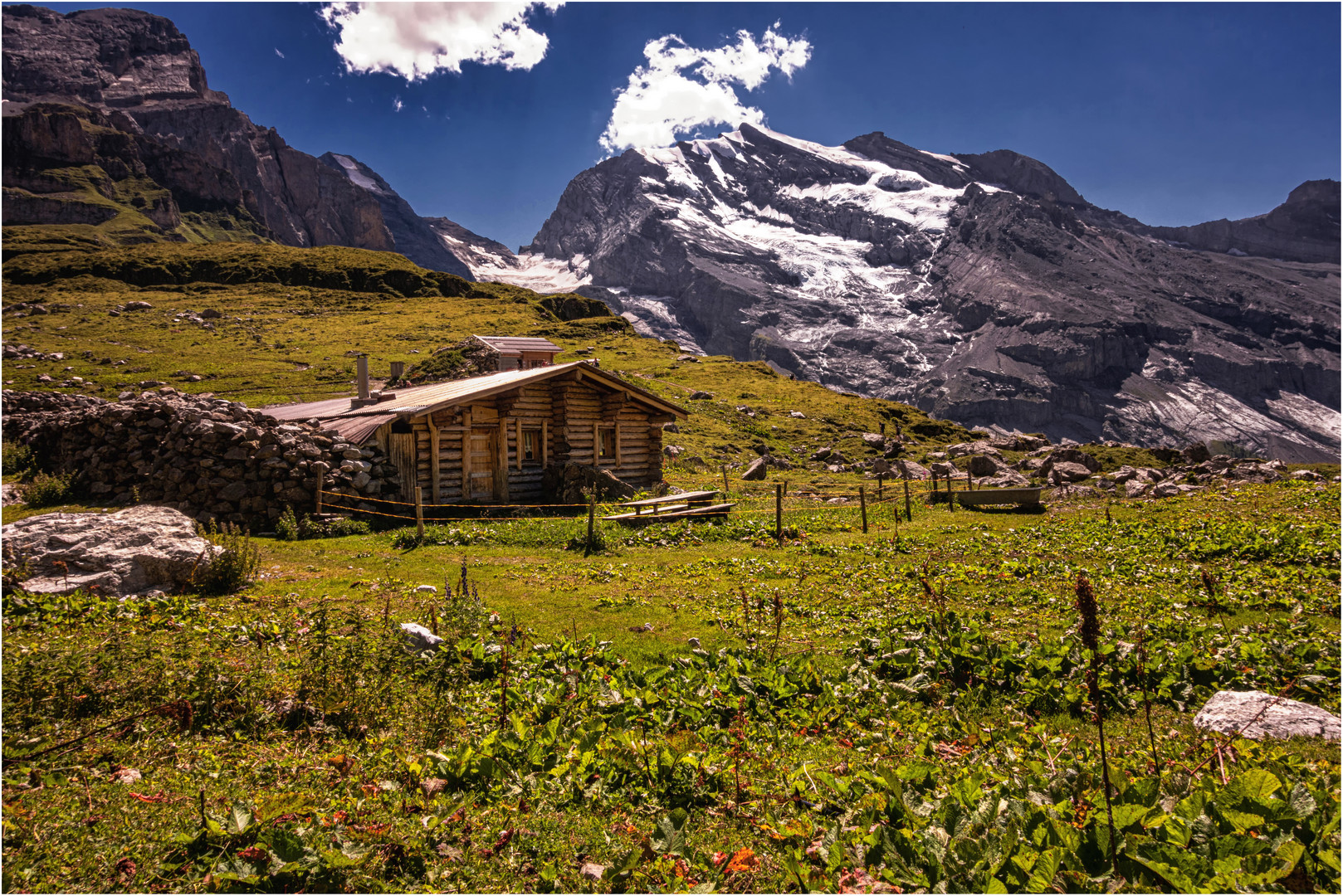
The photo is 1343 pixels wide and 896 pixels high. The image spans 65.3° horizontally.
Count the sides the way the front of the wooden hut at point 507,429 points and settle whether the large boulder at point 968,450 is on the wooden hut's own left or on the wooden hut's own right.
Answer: on the wooden hut's own left

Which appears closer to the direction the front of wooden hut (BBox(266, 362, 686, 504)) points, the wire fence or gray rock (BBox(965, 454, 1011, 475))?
the wire fence

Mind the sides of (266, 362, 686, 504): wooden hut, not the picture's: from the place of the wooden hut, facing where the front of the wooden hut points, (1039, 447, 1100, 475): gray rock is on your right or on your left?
on your left

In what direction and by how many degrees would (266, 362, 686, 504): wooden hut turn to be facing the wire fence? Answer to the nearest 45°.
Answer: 0° — it already faces it

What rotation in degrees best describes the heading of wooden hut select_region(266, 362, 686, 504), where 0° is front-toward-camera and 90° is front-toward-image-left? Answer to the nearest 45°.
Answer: approximately 315°

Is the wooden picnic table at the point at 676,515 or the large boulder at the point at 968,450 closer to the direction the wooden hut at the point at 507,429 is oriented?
the wooden picnic table

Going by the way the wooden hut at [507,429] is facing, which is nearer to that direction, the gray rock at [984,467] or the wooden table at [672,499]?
the wooden table
